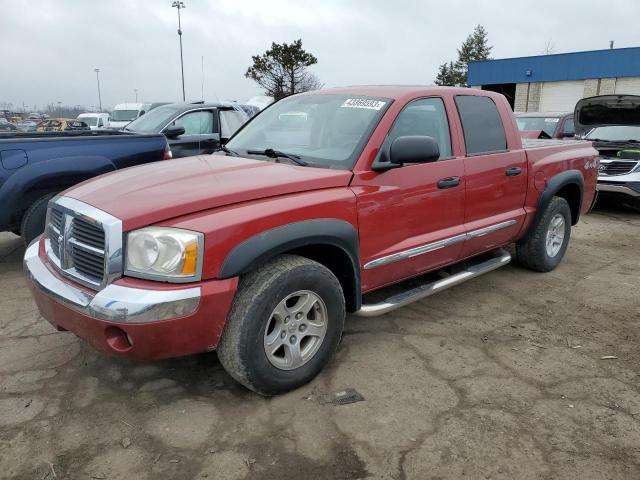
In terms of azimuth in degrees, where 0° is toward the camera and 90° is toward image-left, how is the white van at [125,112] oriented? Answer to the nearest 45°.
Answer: approximately 45°

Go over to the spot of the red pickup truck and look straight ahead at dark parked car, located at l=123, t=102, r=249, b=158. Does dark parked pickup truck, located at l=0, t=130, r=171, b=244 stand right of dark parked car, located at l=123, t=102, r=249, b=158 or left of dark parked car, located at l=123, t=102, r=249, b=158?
left

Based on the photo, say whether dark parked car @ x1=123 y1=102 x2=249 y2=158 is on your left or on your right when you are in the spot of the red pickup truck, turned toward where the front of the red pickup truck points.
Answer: on your right

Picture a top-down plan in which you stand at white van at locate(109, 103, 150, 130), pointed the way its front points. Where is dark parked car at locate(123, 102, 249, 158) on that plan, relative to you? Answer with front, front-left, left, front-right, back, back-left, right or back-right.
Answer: front-left

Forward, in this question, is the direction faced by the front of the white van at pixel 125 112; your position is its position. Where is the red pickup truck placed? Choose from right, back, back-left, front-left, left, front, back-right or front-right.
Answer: front-left

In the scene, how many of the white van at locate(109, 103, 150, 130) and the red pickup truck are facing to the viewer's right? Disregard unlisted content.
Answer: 0

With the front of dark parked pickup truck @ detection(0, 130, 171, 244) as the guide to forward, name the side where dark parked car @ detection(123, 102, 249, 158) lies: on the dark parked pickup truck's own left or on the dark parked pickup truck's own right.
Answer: on the dark parked pickup truck's own right

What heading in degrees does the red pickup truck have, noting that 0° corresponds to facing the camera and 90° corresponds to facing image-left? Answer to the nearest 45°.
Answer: approximately 45°

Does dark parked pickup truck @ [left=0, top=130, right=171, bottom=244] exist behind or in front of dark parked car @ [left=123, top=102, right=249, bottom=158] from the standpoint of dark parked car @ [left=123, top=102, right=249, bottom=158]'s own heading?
in front

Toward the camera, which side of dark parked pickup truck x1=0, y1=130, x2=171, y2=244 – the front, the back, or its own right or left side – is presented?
left

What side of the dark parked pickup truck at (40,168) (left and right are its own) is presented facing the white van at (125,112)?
right

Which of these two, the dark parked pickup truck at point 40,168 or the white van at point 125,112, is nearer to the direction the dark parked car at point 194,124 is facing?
the dark parked pickup truck

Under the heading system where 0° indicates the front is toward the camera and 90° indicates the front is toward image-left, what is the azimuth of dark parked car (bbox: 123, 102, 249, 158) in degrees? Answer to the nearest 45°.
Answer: approximately 45°
